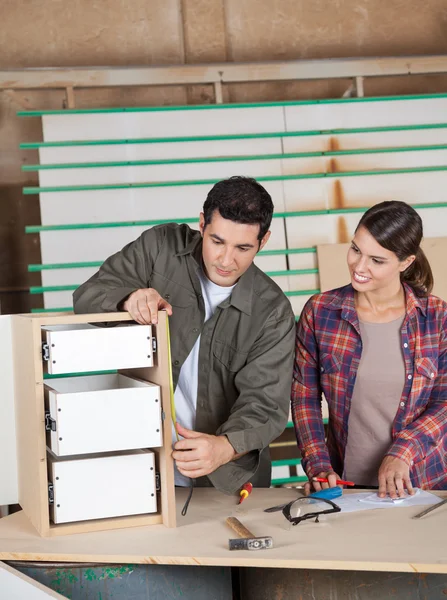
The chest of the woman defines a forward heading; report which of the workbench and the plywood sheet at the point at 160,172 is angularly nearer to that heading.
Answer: the workbench

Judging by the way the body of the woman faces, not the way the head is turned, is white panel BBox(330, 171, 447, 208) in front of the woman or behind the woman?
behind

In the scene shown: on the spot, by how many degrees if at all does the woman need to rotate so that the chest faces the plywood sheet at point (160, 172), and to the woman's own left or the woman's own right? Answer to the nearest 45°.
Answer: approximately 135° to the woman's own right

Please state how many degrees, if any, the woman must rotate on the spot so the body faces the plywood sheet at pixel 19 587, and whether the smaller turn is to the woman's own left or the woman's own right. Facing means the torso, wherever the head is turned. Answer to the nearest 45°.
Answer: approximately 45° to the woman's own right

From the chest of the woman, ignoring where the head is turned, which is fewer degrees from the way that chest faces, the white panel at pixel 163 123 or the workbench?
the workbench

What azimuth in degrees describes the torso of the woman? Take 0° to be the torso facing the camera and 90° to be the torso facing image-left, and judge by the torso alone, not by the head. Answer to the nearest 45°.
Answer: approximately 0°

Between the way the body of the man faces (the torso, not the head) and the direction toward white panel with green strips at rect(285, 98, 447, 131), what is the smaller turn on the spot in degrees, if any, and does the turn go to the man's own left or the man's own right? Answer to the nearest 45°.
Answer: approximately 180°

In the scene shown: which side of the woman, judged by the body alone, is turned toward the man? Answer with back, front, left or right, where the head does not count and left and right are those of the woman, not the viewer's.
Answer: right

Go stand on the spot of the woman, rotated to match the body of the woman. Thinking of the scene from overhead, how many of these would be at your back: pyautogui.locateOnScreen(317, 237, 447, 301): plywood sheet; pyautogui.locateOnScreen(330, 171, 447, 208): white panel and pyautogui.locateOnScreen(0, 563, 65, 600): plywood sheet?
2

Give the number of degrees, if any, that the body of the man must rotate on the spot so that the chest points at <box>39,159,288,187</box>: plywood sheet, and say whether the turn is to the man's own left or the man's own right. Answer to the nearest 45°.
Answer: approximately 135° to the man's own right

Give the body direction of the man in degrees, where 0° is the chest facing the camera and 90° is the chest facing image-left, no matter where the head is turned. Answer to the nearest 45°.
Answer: approximately 45°

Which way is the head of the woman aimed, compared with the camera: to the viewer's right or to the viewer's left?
to the viewer's left
